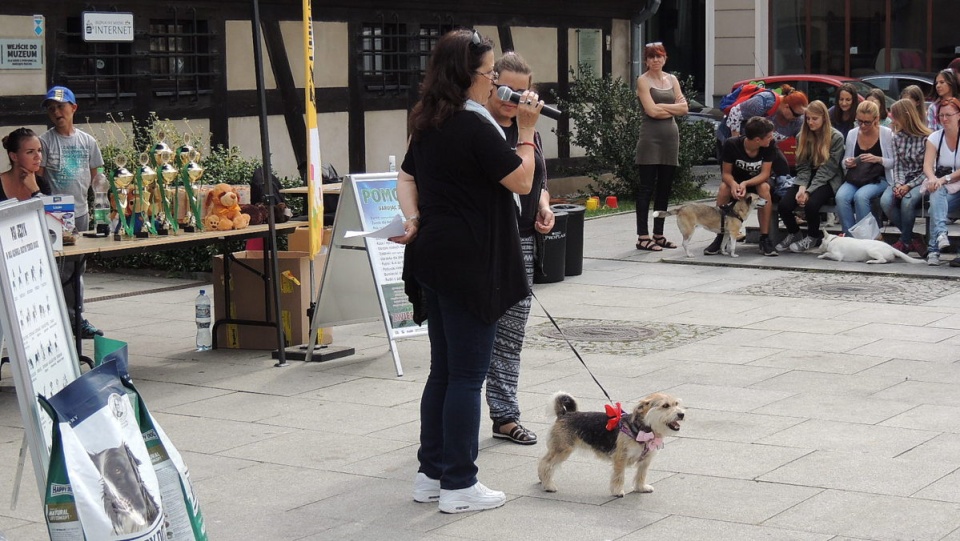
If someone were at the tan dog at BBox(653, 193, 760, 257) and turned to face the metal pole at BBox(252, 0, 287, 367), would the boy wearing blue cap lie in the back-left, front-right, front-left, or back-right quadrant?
front-right

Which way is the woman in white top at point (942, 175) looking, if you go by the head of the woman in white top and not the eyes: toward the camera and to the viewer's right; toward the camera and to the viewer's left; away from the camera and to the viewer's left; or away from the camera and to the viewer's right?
toward the camera and to the viewer's left

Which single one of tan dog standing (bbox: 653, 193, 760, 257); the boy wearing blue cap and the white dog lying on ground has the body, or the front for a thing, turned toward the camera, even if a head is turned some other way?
the boy wearing blue cap

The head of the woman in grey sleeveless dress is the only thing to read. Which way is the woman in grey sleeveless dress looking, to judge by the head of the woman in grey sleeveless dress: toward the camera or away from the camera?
toward the camera

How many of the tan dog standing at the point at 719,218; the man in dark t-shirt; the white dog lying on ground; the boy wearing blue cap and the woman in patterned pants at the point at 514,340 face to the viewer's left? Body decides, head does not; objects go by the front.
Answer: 1

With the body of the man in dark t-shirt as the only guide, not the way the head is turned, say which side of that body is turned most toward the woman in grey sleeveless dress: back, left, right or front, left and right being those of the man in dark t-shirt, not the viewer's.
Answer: right

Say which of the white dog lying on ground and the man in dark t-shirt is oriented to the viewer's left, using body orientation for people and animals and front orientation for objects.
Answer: the white dog lying on ground

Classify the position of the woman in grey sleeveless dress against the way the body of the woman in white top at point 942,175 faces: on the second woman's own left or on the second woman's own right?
on the second woman's own right

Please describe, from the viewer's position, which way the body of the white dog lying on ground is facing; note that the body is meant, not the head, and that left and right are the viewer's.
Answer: facing to the left of the viewer

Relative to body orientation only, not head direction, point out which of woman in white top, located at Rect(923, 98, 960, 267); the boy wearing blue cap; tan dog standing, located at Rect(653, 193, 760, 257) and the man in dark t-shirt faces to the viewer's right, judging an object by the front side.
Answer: the tan dog standing

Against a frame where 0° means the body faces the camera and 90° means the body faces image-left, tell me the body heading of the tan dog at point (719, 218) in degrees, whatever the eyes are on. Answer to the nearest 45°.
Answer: approximately 270°

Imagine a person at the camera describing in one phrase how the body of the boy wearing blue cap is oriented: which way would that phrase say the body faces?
toward the camera

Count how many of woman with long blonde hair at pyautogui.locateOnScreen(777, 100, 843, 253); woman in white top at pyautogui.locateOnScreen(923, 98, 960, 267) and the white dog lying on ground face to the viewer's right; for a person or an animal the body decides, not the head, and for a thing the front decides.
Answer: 0

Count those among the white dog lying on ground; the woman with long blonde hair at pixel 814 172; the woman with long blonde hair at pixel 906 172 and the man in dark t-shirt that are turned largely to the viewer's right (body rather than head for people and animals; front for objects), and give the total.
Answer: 0

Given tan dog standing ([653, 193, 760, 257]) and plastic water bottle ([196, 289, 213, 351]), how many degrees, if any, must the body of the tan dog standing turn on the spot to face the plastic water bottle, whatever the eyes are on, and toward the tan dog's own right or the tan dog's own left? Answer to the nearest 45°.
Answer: approximately 135° to the tan dog's own right

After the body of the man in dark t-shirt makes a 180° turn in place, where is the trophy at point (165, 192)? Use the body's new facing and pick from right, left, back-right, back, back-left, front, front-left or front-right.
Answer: back-left

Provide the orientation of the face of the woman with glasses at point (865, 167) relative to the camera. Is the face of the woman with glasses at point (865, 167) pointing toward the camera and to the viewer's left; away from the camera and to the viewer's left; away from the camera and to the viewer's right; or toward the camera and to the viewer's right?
toward the camera and to the viewer's left

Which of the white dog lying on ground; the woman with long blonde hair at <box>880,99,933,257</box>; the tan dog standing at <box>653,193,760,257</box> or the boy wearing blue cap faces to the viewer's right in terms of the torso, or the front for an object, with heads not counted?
the tan dog standing

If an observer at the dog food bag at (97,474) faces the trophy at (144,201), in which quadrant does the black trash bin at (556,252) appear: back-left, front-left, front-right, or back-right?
front-right

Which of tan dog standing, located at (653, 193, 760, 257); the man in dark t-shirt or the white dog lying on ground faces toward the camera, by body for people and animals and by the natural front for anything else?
the man in dark t-shirt
